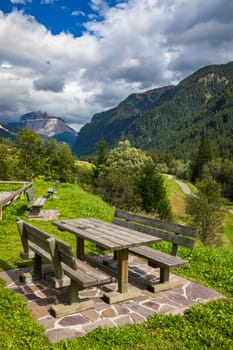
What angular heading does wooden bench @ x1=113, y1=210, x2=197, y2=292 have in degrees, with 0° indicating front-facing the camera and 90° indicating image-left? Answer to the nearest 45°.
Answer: approximately 45°

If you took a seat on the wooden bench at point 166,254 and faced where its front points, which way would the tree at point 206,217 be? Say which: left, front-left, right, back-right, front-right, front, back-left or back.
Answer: back-right

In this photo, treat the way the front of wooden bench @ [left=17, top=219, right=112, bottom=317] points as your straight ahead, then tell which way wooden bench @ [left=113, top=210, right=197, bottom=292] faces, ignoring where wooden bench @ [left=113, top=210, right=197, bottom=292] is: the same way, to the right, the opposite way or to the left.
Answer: the opposite way

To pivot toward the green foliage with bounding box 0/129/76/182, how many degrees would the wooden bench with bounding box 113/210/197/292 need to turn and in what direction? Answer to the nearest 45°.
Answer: approximately 90° to its right

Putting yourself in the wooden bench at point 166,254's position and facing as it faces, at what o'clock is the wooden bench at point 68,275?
the wooden bench at point 68,275 is roughly at 12 o'clock from the wooden bench at point 166,254.

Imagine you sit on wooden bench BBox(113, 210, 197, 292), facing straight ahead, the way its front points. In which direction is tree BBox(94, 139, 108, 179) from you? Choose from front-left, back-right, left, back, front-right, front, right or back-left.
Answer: back-right

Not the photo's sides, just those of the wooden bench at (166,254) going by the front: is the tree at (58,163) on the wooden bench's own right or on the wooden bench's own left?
on the wooden bench's own right

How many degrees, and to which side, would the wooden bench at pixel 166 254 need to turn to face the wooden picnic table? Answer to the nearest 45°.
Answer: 0° — it already faces it

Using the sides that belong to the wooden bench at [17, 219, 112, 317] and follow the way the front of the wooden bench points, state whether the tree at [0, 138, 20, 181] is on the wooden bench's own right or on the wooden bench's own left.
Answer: on the wooden bench's own left

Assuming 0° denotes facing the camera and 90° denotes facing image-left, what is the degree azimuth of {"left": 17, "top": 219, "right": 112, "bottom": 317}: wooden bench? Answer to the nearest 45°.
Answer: approximately 225°

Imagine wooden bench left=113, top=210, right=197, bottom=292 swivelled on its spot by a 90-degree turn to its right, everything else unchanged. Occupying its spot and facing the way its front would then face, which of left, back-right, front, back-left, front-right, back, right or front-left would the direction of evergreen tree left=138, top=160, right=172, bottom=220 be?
front-right

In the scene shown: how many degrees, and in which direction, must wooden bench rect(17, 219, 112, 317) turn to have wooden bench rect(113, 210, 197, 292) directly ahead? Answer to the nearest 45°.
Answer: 0° — it already faces it
